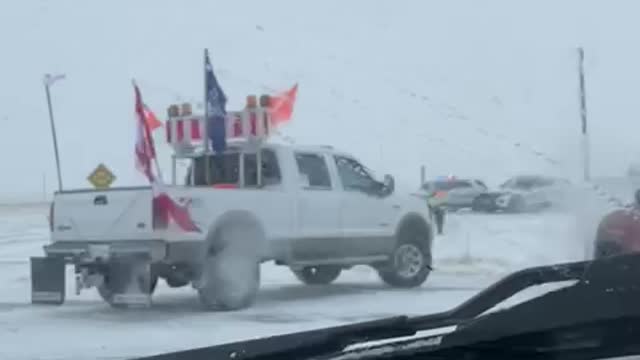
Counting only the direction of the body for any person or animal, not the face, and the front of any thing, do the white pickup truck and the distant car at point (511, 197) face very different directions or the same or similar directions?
very different directions

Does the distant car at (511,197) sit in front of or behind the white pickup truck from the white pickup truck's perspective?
in front

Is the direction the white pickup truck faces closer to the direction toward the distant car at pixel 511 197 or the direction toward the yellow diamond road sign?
the distant car

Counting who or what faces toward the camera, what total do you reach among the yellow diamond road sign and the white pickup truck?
1

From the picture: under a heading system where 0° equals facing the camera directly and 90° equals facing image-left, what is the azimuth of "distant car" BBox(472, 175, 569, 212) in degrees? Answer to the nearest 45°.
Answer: approximately 45°

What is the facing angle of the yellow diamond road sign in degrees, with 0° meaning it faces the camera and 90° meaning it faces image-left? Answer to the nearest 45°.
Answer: approximately 0°

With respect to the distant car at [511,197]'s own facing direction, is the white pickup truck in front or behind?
in front

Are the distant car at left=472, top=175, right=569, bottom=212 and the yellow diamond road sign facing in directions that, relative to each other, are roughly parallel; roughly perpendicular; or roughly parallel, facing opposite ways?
roughly perpendicular

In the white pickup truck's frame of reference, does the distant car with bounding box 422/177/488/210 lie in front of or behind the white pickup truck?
in front

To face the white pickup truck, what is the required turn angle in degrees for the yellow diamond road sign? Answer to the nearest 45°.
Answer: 0° — it already faces it
